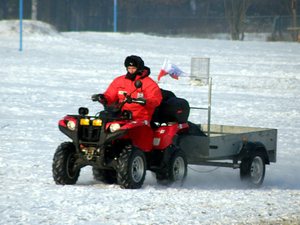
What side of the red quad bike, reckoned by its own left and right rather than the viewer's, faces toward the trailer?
back

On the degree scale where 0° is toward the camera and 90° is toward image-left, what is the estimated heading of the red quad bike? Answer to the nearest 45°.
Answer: approximately 45°

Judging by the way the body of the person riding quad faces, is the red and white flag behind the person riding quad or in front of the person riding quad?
behind

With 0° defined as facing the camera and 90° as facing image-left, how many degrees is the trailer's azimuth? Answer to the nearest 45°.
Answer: approximately 45°

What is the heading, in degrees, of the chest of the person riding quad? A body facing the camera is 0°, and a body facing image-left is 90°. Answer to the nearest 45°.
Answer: approximately 45°

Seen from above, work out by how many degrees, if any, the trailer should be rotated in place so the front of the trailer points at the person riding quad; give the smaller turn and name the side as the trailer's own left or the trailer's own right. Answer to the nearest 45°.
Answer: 0° — it already faces them

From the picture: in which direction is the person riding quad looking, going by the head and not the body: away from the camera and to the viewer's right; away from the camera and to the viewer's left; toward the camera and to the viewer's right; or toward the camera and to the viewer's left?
toward the camera and to the viewer's left
